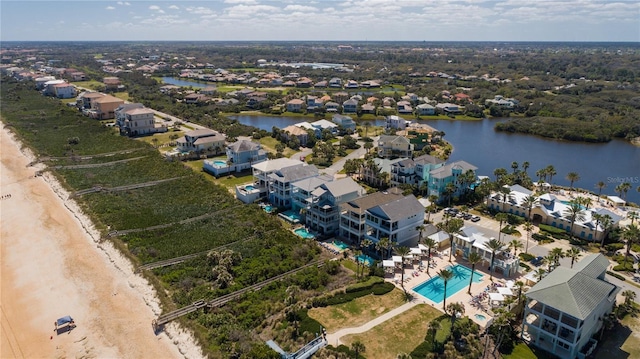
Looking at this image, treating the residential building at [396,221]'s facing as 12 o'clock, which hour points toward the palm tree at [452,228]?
The palm tree is roughly at 7 o'clock from the residential building.

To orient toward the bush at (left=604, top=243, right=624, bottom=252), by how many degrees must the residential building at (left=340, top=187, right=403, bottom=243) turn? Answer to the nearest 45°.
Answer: approximately 135° to its left

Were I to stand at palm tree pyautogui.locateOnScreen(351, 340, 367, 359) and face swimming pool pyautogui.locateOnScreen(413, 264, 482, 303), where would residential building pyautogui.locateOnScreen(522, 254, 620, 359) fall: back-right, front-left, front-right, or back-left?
front-right

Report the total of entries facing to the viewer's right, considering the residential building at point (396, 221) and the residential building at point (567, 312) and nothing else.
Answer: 0

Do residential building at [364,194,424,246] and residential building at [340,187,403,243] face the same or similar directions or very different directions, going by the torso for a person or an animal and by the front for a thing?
same or similar directions

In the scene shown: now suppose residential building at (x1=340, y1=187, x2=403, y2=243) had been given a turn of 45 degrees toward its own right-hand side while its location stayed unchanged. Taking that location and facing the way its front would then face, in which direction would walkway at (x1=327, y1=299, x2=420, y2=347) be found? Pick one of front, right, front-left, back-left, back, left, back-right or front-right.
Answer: left

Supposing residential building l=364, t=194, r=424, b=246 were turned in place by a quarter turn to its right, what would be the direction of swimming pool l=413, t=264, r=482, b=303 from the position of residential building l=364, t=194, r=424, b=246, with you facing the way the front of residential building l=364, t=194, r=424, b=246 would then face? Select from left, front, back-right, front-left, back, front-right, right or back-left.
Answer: back

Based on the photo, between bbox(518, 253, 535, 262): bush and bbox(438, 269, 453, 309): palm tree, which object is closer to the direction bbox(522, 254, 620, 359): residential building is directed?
the palm tree

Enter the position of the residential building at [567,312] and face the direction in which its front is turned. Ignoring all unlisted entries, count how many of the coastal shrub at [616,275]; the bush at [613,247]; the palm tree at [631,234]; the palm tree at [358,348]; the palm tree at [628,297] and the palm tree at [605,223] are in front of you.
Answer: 1

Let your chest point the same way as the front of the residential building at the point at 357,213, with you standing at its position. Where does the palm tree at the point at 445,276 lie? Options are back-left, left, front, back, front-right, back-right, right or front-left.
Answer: left

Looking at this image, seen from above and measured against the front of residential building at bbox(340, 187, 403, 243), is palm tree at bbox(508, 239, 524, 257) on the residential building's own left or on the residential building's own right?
on the residential building's own left

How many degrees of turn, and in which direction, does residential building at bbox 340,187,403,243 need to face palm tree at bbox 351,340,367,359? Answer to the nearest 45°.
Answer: approximately 45° to its left

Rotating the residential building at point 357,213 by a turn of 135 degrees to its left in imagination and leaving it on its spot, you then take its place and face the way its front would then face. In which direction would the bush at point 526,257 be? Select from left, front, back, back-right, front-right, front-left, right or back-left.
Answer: front

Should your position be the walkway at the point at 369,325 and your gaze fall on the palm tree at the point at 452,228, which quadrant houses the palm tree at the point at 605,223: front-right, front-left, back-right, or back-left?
front-right

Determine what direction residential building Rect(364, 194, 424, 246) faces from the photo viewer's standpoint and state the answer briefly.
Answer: facing the viewer and to the left of the viewer

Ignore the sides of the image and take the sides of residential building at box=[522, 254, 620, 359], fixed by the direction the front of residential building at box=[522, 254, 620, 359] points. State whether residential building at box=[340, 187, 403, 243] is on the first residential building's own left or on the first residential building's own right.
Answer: on the first residential building's own right

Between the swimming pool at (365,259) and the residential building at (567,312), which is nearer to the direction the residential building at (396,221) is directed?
the swimming pool

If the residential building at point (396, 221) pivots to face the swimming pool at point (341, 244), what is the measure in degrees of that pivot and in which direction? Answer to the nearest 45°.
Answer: approximately 45° to its right

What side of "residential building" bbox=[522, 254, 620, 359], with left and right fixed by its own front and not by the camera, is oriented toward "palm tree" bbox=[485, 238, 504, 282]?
right
